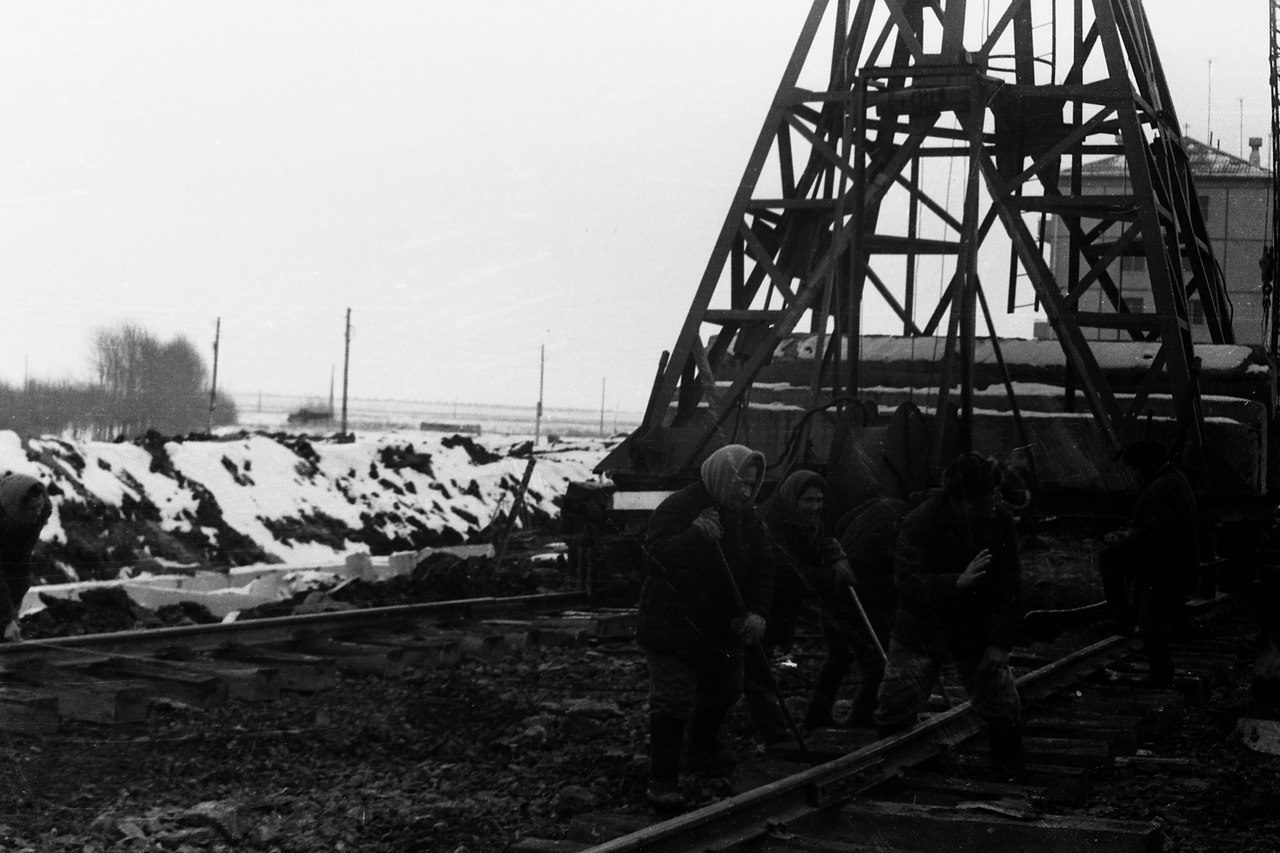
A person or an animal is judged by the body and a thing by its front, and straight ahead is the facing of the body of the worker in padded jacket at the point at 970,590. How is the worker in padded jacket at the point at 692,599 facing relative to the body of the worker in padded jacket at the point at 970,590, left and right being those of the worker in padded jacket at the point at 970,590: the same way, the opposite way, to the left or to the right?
the same way

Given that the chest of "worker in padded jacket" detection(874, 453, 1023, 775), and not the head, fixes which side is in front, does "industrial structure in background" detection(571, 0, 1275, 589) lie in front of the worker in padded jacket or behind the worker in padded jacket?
behind

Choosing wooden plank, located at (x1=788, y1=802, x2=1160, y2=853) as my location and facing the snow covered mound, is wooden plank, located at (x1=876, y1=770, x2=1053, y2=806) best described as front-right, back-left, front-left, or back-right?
front-right
